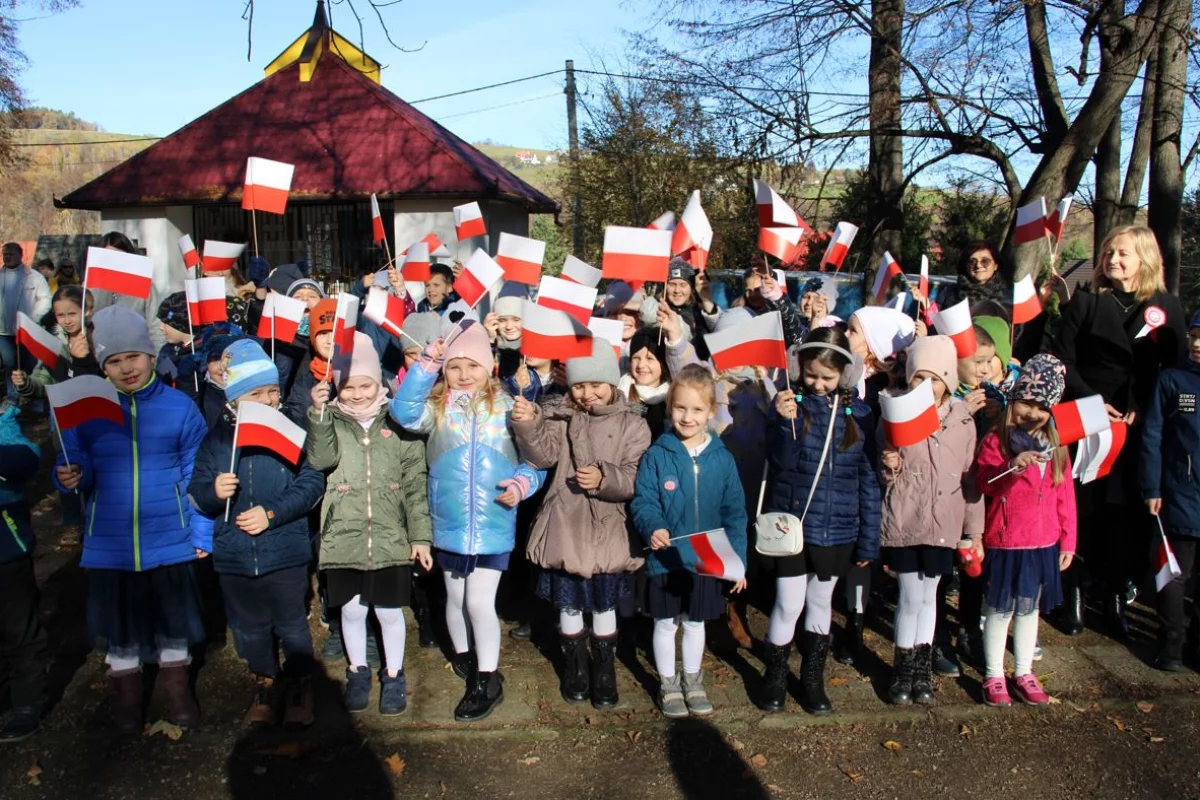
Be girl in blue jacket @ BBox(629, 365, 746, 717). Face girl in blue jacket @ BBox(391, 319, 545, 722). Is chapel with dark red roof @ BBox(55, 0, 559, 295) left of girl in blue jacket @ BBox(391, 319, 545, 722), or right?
right

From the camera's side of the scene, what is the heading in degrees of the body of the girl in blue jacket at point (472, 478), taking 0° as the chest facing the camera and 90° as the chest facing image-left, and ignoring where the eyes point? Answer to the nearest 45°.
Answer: approximately 0°

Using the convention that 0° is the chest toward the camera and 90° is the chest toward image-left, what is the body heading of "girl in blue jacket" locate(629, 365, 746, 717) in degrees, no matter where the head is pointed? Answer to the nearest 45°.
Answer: approximately 0°

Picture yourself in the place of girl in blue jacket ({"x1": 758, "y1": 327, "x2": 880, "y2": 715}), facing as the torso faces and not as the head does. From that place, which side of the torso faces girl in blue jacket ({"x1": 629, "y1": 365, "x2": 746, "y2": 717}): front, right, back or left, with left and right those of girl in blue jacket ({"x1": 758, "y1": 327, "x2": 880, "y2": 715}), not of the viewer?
right

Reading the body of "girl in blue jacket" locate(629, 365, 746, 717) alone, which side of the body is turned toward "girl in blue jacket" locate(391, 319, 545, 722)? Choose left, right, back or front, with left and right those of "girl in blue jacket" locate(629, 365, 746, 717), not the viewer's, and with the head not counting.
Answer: right

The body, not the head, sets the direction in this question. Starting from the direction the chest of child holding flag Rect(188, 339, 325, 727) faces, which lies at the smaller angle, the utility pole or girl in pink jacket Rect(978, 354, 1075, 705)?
the girl in pink jacket

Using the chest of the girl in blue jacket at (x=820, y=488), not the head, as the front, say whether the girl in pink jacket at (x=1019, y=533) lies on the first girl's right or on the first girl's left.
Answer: on the first girl's left
